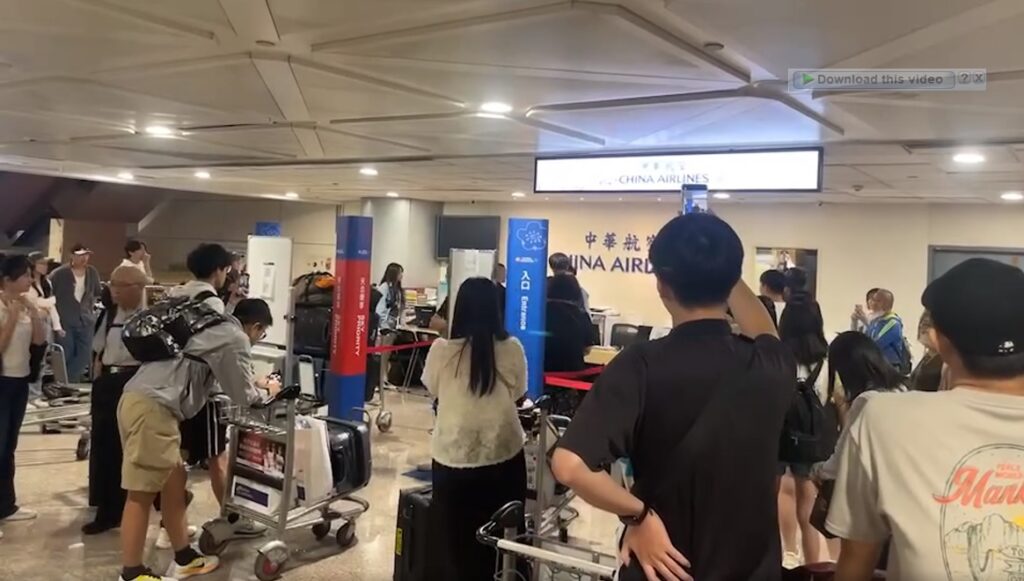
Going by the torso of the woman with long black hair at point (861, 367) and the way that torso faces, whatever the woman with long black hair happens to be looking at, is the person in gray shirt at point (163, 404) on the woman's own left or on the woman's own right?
on the woman's own left

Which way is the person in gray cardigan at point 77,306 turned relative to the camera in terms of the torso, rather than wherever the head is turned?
toward the camera

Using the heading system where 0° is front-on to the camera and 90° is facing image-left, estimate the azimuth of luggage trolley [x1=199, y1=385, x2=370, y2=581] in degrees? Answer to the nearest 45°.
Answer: approximately 225°

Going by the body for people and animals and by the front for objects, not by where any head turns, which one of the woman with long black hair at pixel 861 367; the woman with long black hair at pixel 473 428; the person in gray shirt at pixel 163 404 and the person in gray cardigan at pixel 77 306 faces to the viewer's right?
the person in gray shirt at pixel 163 404

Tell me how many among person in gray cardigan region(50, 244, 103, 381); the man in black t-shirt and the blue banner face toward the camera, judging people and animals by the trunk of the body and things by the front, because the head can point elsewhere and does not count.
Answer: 2

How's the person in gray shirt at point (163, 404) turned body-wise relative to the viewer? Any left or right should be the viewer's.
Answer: facing to the right of the viewer

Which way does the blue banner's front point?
toward the camera

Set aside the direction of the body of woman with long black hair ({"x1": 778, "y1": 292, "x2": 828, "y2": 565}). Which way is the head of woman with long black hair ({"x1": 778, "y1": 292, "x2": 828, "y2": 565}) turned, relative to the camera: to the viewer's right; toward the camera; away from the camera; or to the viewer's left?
away from the camera

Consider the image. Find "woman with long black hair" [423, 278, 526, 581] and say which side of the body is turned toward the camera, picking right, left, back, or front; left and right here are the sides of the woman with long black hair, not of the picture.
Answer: back

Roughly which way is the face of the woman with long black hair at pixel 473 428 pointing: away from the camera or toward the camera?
away from the camera

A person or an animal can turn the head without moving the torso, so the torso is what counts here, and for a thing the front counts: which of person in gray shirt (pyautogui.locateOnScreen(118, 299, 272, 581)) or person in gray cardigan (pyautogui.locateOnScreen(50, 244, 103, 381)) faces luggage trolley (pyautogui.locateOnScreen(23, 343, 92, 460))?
person in gray cardigan (pyautogui.locateOnScreen(50, 244, 103, 381))

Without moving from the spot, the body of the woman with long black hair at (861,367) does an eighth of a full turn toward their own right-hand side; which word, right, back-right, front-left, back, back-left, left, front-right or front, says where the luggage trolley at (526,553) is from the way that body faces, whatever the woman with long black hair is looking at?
back-left

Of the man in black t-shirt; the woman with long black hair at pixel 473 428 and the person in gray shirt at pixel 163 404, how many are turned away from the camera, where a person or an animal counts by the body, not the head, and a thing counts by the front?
2

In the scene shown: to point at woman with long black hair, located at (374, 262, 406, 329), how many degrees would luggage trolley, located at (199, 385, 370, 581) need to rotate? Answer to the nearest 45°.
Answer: approximately 45° to its left

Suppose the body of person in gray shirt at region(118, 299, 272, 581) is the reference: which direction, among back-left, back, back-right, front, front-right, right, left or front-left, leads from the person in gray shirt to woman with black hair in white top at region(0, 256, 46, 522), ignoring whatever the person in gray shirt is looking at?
back-left

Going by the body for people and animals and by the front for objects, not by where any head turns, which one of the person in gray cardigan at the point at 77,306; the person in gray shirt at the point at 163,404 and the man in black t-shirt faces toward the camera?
the person in gray cardigan at the point at 77,306

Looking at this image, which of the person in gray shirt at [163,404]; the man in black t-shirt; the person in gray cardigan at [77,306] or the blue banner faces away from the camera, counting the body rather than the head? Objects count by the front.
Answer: the man in black t-shirt

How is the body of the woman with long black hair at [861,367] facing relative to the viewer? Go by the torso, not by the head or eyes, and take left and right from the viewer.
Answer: facing away from the viewer and to the left of the viewer

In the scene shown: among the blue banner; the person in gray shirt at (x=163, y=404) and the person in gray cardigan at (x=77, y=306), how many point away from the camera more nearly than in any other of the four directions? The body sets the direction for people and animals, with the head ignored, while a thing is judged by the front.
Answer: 0
